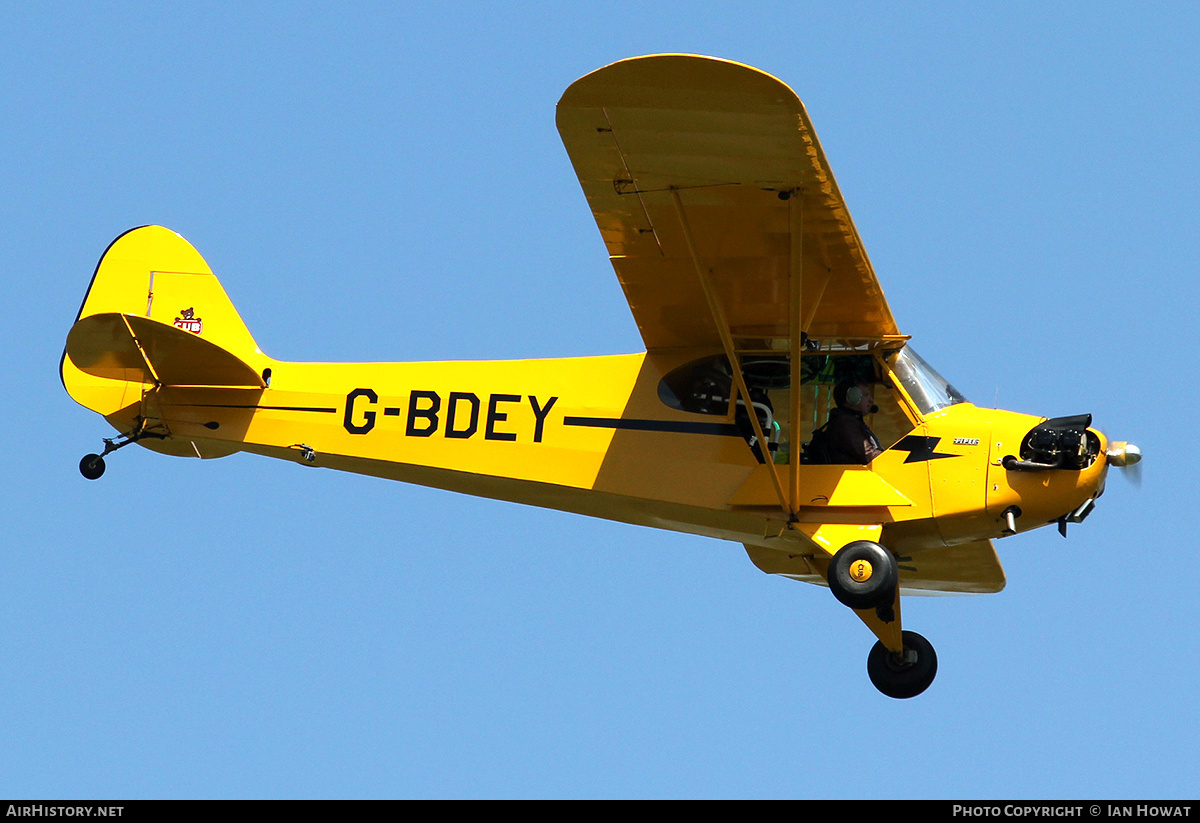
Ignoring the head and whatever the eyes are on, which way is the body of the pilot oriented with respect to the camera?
to the viewer's right

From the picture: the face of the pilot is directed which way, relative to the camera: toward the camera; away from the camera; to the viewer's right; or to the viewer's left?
to the viewer's right

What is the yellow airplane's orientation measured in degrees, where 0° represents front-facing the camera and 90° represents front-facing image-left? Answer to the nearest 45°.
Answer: approximately 270°
